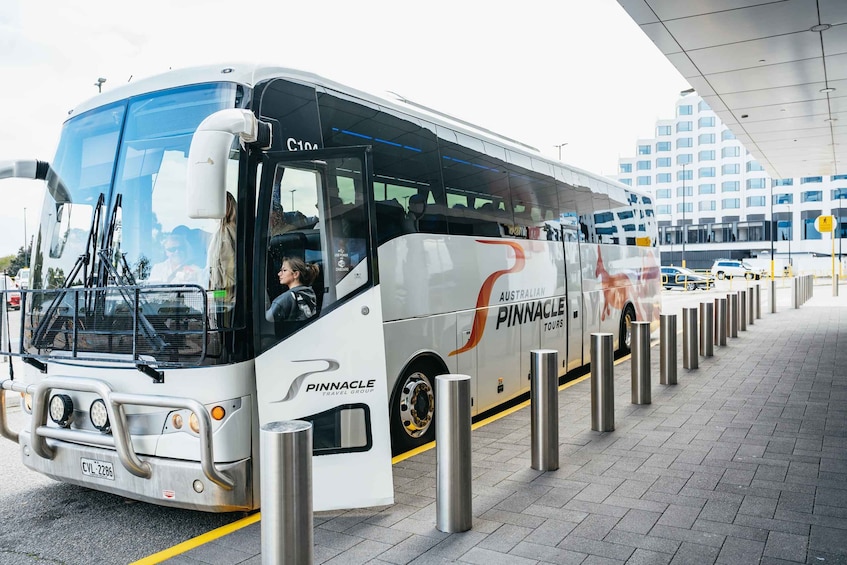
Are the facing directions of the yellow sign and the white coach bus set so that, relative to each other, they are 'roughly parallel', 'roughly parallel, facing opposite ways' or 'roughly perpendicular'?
roughly parallel

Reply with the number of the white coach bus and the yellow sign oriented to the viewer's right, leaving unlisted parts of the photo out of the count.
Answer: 0

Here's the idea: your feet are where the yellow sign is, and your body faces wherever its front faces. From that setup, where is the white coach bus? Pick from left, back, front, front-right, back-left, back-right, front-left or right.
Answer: front

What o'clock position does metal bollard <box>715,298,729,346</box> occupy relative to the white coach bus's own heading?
The metal bollard is roughly at 6 o'clock from the white coach bus.

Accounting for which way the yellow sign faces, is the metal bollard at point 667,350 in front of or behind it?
in front

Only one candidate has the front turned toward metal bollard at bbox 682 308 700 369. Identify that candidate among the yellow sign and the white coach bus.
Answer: the yellow sign

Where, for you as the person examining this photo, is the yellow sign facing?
facing the viewer

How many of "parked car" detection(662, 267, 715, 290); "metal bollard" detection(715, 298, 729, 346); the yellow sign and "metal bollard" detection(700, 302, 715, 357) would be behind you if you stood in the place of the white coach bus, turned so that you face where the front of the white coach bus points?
4

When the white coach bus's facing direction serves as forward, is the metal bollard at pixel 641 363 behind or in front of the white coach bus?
behind

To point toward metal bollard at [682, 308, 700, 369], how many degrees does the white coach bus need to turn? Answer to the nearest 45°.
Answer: approximately 180°

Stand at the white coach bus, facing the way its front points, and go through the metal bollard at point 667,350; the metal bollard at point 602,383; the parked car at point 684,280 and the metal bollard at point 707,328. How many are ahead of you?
0

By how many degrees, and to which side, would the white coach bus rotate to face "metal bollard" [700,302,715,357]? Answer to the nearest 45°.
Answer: approximately 180°

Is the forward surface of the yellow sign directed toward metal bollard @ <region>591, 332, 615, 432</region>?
yes

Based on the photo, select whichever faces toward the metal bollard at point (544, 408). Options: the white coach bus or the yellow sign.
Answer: the yellow sign

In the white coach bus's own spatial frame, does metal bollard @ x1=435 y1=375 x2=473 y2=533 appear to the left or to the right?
on its left

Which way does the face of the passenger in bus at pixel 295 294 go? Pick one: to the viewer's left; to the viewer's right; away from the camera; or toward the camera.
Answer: to the viewer's left

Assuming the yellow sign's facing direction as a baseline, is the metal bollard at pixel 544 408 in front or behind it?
in front

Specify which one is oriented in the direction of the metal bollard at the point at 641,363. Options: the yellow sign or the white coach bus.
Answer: the yellow sign

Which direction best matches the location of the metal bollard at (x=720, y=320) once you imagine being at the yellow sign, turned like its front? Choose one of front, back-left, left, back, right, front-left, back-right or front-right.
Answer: front
